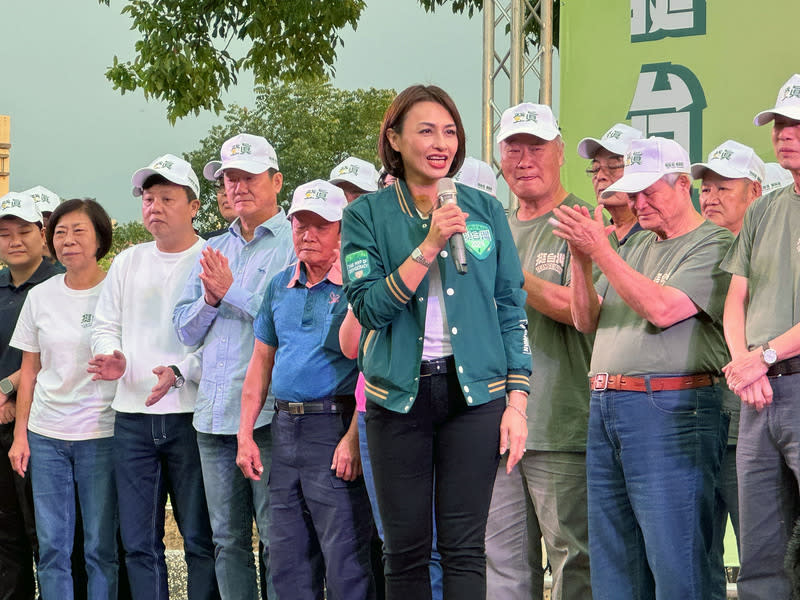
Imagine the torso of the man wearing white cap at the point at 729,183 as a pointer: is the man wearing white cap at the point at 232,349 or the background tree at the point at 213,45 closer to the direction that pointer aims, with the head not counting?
the man wearing white cap

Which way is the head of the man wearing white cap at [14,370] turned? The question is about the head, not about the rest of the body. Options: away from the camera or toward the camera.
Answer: toward the camera

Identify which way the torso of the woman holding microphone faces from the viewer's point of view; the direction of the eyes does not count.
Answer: toward the camera

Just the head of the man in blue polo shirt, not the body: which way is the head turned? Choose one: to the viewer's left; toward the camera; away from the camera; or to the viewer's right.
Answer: toward the camera

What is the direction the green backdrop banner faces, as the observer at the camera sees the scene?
facing the viewer

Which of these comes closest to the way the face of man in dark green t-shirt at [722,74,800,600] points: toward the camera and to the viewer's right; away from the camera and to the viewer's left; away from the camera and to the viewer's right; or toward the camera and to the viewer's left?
toward the camera and to the viewer's left

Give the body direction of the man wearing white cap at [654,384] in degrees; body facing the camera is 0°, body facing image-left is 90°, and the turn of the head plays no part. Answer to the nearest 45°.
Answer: approximately 45°

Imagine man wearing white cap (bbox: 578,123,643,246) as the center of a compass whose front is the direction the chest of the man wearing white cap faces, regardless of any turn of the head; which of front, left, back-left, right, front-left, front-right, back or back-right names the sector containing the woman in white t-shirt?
front-right

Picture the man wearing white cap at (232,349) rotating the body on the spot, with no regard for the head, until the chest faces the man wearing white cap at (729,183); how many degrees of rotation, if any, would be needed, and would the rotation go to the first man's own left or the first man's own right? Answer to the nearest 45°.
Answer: approximately 135° to the first man's own left

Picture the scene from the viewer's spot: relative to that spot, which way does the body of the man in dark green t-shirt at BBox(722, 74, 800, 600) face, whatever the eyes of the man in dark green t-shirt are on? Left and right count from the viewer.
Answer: facing the viewer and to the left of the viewer

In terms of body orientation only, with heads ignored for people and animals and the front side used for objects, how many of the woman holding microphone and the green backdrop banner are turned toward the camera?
2
